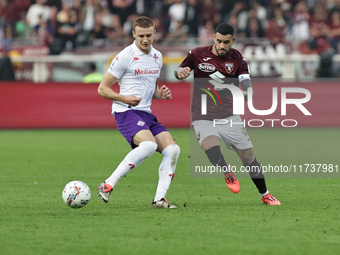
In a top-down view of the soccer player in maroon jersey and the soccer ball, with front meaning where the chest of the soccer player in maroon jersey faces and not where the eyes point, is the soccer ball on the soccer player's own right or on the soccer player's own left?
on the soccer player's own right

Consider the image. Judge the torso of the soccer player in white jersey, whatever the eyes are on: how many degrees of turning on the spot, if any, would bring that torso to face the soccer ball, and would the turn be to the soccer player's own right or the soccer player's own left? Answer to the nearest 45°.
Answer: approximately 90° to the soccer player's own right

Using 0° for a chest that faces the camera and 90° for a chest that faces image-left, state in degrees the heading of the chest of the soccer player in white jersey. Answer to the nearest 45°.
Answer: approximately 315°

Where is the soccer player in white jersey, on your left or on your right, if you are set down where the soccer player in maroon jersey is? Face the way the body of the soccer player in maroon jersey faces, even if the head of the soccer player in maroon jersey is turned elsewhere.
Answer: on your right

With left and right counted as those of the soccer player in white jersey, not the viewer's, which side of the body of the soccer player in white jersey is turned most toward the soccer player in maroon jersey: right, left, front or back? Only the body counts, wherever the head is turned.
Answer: left
